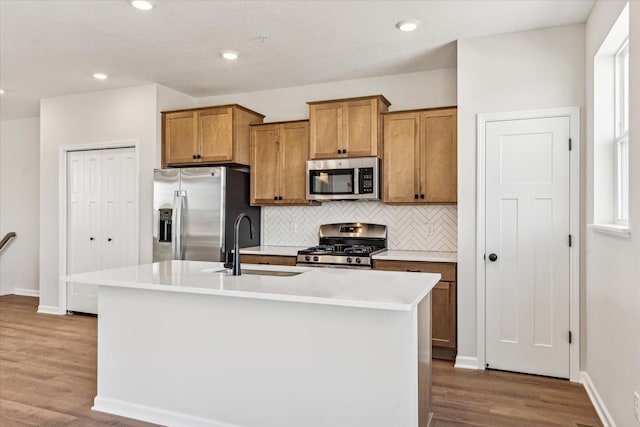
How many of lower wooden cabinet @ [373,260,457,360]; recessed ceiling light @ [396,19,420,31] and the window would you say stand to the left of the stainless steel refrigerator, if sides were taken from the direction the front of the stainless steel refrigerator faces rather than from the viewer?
3

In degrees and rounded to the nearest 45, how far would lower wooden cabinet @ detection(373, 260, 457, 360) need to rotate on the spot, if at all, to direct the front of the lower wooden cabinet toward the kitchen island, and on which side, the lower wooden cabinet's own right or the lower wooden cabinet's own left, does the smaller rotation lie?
approximately 45° to the lower wooden cabinet's own right

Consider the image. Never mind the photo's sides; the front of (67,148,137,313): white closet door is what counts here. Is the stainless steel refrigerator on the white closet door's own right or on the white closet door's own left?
on the white closet door's own left

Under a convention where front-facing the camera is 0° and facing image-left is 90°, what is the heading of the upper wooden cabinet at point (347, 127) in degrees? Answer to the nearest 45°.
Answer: approximately 0°

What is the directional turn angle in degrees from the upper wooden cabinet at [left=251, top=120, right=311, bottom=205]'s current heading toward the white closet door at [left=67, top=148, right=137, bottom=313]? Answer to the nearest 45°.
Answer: approximately 45° to its right

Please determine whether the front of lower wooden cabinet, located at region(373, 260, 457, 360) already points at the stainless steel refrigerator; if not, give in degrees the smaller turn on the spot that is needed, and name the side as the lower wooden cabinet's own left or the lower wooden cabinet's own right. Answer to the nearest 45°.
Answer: approximately 90° to the lower wooden cabinet's own right

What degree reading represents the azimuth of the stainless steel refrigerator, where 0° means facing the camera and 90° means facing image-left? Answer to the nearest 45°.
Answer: approximately 45°

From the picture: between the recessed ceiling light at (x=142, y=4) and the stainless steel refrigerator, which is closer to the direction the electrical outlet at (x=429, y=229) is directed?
the recessed ceiling light
